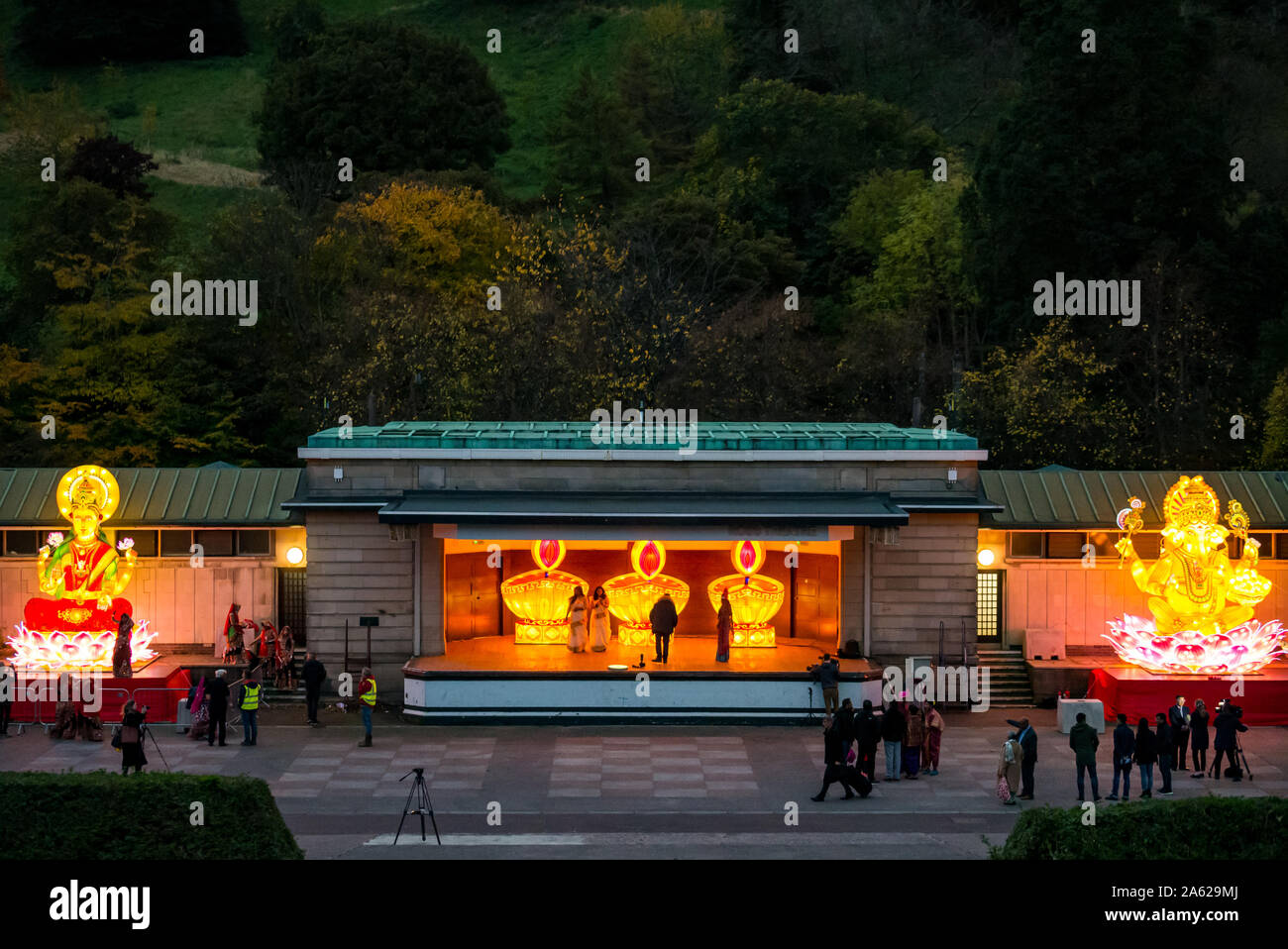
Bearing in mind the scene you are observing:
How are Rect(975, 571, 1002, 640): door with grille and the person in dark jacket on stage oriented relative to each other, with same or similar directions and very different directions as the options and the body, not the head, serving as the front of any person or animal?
very different directions

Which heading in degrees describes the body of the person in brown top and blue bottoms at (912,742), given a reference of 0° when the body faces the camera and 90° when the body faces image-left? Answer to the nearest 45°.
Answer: approximately 180°

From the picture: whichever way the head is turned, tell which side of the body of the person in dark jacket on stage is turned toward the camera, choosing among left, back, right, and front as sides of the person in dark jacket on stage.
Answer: back

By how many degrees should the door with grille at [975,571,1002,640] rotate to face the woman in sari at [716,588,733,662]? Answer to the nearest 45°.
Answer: approximately 45° to its right

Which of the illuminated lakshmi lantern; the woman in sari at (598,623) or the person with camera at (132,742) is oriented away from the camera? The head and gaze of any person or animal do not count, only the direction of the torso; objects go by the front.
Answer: the person with camera

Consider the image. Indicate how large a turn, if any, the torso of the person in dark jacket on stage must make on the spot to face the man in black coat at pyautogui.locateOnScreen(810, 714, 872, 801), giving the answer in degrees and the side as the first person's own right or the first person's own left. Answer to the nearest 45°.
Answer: approximately 180°

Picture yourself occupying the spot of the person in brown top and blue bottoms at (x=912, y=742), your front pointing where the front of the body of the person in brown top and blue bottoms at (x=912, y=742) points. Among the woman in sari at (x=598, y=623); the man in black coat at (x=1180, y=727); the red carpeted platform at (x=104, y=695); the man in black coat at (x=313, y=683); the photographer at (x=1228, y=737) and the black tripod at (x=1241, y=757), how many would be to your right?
3

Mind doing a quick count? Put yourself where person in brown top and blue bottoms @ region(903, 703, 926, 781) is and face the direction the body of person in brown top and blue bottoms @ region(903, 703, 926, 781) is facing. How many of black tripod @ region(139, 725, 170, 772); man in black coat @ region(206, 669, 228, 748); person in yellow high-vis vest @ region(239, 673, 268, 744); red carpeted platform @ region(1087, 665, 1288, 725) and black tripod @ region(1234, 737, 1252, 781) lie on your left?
3

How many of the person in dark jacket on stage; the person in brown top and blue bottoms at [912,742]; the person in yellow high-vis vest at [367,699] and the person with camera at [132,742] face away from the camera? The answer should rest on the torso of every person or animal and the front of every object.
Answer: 3

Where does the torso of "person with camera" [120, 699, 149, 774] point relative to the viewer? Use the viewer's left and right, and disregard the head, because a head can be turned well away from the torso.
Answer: facing away from the viewer

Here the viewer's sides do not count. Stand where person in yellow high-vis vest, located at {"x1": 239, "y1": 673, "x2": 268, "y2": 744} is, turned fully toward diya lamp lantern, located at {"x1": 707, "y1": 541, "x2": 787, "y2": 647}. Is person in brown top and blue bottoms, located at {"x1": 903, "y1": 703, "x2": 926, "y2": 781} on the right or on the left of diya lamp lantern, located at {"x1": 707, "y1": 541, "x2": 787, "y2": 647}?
right

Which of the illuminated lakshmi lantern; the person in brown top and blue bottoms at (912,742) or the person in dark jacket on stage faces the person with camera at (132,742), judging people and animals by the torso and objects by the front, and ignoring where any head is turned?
the illuminated lakshmi lantern
